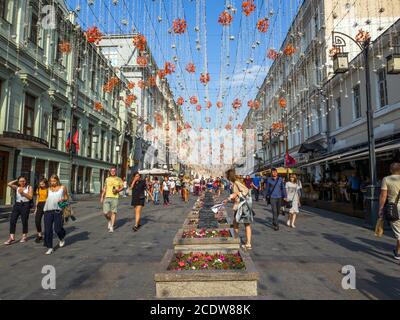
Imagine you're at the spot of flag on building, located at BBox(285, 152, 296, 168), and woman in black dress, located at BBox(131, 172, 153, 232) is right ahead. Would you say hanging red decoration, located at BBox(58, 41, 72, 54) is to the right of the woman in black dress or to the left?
right

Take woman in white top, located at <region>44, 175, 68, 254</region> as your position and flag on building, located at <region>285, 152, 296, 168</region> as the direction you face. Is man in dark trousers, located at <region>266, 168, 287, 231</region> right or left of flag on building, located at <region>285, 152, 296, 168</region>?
right

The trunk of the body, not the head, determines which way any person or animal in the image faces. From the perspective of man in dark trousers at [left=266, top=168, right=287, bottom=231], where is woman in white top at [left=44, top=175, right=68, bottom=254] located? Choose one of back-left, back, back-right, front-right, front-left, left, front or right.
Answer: front-right

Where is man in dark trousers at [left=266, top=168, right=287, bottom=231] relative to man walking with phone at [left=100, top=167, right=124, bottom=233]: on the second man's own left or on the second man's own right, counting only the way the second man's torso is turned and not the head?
on the second man's own left

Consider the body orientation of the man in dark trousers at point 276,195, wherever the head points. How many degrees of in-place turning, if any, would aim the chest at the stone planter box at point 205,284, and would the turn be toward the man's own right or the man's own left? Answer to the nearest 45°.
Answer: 0° — they already face it

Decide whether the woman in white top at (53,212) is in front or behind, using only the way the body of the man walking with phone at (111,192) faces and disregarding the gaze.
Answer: in front

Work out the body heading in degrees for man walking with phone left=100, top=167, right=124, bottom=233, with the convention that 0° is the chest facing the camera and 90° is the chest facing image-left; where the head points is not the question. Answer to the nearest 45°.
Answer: approximately 0°

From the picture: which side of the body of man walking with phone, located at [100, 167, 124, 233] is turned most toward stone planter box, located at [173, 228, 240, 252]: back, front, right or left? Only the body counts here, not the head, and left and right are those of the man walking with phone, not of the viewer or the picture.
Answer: front

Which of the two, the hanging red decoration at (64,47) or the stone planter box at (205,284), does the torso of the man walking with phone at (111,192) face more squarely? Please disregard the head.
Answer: the stone planter box

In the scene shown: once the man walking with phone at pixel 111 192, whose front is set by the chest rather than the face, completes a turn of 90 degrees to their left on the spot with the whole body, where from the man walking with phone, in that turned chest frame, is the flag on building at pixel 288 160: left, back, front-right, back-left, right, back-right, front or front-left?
front-left

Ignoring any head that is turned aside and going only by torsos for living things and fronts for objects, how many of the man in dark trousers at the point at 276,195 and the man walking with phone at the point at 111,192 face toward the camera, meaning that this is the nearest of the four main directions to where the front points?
2
